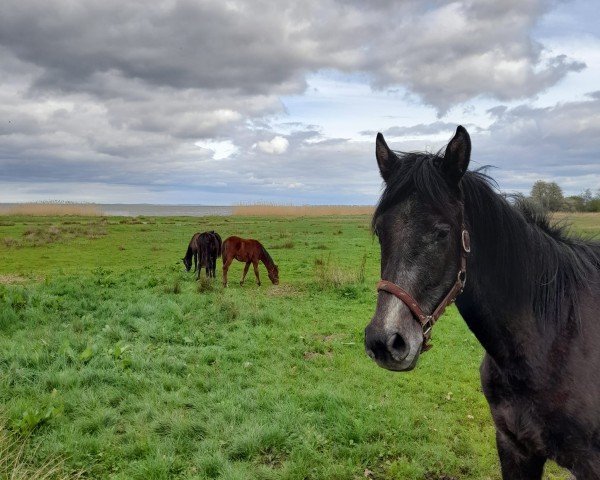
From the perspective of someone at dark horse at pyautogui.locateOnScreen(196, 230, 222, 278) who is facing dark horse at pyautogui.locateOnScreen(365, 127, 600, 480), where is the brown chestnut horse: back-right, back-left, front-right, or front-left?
front-left

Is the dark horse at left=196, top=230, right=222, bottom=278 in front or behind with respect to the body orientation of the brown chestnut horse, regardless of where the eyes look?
behind

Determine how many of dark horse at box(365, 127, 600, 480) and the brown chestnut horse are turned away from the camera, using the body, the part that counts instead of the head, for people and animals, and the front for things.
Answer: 0

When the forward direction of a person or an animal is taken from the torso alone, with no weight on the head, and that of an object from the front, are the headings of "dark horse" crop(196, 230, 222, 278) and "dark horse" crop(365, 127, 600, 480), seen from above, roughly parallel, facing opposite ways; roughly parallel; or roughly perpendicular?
roughly perpendicular

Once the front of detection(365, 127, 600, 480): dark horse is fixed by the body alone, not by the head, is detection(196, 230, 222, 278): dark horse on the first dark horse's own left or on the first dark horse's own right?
on the first dark horse's own right

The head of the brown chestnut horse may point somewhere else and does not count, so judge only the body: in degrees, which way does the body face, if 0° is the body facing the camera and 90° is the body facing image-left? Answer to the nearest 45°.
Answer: approximately 270°

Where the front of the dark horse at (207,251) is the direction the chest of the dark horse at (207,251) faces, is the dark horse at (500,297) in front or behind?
behind

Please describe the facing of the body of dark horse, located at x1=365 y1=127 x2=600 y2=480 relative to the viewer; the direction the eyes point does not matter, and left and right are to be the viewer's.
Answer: facing the viewer and to the left of the viewer

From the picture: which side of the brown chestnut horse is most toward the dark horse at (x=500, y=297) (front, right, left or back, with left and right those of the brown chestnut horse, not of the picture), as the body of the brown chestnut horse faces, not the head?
right

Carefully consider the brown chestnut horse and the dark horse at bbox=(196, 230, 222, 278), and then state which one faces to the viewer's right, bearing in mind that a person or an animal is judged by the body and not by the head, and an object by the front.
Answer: the brown chestnut horse

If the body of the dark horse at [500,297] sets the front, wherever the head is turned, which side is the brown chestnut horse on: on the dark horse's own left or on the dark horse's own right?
on the dark horse's own right
